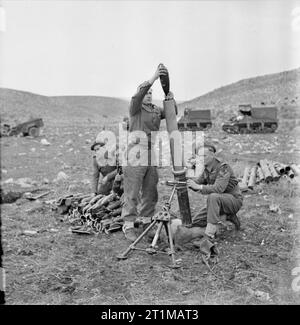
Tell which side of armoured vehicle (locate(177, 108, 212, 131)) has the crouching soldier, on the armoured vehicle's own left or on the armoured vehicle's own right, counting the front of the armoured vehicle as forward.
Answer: on the armoured vehicle's own left

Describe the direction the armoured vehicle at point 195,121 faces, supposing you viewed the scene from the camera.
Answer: facing to the left of the viewer

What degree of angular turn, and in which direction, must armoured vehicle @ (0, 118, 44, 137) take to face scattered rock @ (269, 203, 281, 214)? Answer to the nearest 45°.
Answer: approximately 90° to its left

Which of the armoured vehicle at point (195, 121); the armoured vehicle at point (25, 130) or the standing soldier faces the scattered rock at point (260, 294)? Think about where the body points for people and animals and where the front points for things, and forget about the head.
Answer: the standing soldier

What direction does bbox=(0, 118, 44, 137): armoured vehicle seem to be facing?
to the viewer's left

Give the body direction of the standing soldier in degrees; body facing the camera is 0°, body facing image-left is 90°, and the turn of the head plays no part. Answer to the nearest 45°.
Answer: approximately 315°
